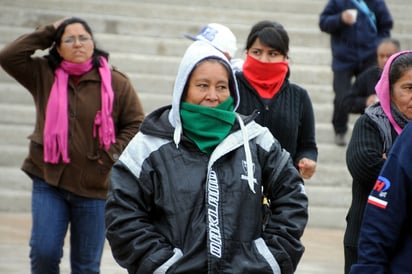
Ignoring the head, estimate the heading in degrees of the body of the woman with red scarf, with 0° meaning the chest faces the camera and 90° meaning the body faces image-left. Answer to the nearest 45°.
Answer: approximately 0°

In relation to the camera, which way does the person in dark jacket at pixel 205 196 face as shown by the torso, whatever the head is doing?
toward the camera

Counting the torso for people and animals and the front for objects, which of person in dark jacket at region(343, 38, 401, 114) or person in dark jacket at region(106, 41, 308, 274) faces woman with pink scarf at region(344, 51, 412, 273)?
person in dark jacket at region(343, 38, 401, 114)

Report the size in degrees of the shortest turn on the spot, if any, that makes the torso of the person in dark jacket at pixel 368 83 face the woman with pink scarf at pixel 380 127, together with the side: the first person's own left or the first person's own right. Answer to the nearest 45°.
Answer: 0° — they already face them

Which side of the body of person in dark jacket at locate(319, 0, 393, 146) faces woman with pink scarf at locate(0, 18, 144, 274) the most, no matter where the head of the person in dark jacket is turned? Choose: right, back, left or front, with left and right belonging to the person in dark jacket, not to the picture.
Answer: front

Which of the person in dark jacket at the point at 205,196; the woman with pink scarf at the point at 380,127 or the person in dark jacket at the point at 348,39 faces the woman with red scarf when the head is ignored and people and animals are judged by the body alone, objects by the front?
the person in dark jacket at the point at 348,39

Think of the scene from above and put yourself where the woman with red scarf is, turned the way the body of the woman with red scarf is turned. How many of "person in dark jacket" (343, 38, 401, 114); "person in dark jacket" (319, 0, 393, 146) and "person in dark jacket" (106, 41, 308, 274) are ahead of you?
1

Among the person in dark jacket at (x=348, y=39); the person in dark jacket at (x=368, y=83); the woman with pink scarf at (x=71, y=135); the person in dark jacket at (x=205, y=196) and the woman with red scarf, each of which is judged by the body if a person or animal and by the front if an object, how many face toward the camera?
5

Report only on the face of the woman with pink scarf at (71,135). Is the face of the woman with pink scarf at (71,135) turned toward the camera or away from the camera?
toward the camera

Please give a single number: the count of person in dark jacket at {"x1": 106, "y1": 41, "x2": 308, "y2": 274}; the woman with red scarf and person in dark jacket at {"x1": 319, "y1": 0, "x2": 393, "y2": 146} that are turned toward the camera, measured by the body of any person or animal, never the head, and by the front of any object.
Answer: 3

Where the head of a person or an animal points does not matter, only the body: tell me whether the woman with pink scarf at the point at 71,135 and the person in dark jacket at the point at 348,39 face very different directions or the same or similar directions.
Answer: same or similar directions

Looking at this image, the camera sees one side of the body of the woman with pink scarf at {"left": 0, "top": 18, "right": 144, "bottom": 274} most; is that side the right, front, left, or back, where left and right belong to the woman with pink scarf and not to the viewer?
front
